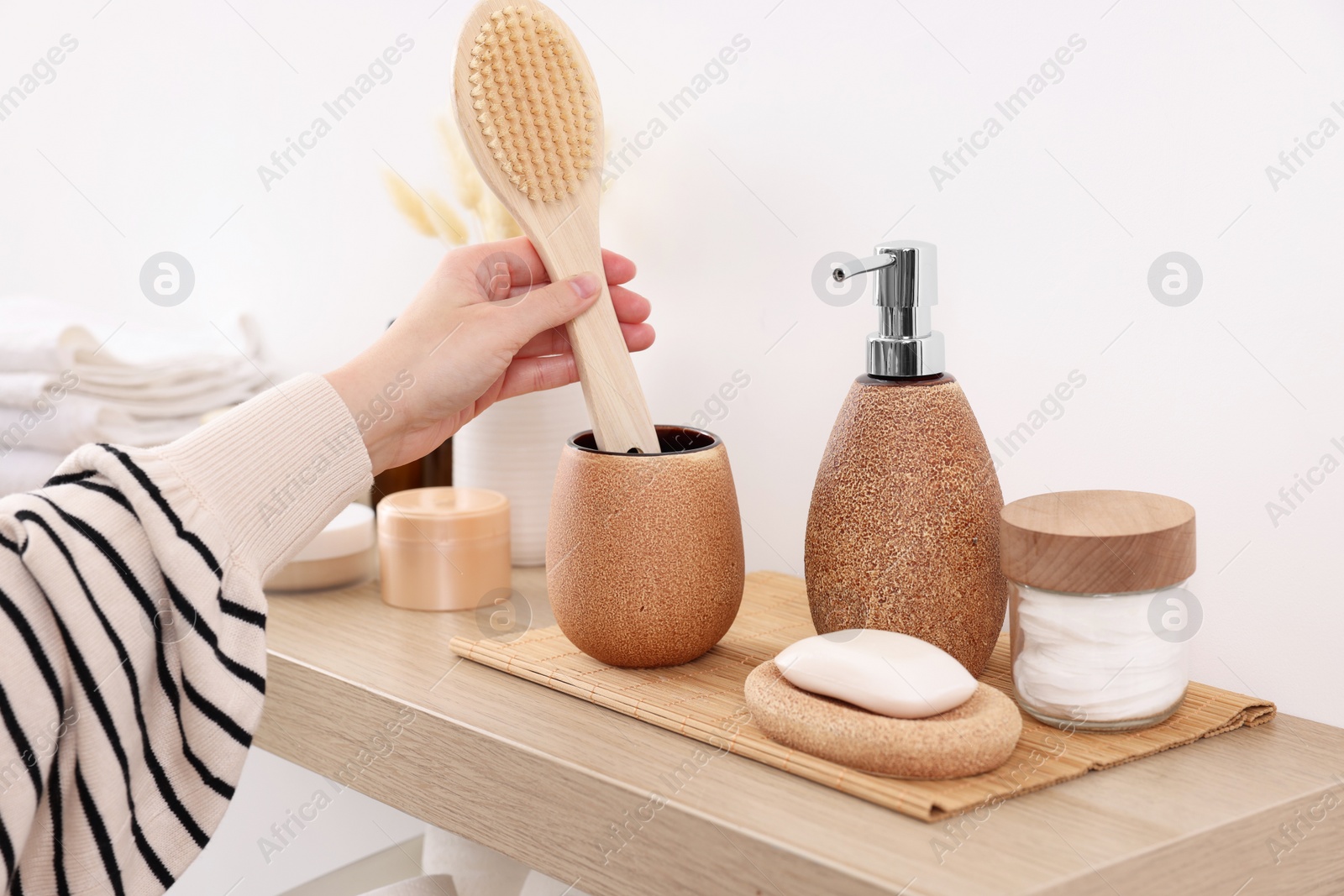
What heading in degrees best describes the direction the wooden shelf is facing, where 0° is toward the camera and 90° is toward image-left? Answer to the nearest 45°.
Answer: approximately 45°

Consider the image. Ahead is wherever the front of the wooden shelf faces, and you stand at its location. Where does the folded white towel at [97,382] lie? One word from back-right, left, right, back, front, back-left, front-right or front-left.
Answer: right

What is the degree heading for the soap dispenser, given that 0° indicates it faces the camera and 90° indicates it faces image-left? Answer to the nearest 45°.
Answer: approximately 45°

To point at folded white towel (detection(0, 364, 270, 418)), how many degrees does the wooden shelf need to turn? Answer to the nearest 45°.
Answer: approximately 90° to its right
